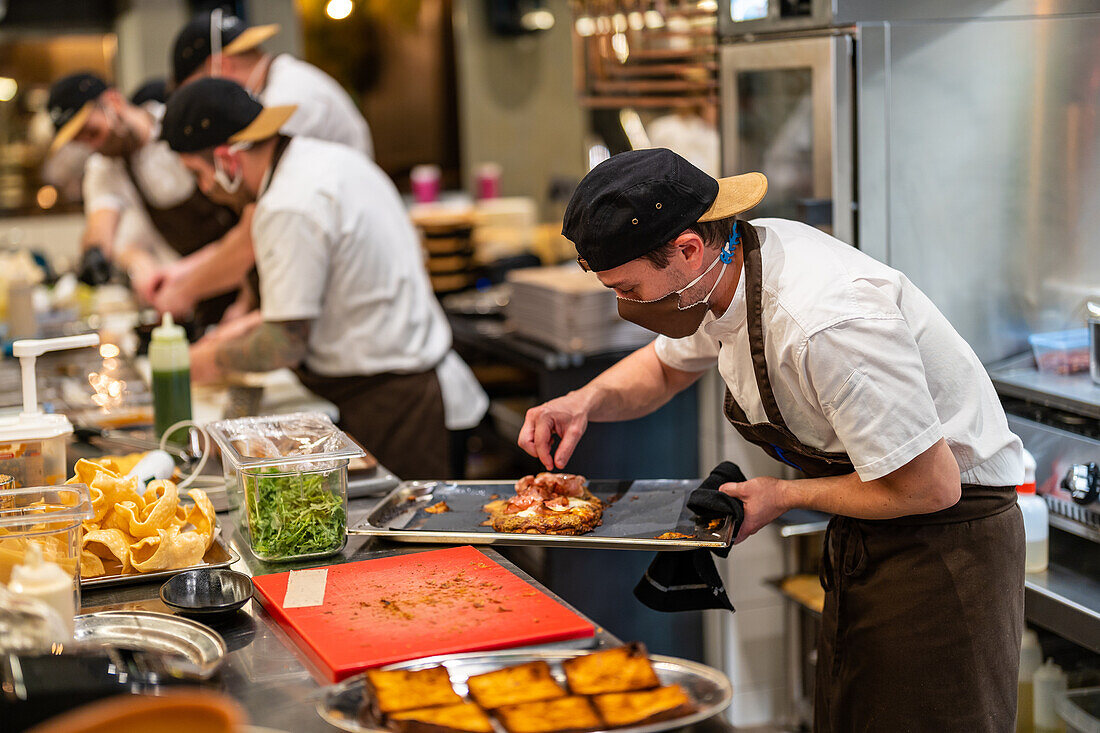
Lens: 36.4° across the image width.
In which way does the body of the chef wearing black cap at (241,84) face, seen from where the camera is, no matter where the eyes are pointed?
to the viewer's left

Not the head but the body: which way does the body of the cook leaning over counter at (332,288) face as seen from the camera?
to the viewer's left

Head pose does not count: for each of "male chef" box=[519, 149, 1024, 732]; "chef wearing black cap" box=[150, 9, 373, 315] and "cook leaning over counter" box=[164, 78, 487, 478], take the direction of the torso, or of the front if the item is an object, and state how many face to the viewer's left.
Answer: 3

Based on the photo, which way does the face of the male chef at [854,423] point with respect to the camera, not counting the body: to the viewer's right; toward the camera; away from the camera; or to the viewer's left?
to the viewer's left

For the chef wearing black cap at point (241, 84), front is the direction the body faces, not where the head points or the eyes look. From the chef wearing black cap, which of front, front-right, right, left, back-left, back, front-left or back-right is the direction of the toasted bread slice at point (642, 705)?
left

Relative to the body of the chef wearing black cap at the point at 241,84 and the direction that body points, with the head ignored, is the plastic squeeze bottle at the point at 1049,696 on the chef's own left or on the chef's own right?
on the chef's own left

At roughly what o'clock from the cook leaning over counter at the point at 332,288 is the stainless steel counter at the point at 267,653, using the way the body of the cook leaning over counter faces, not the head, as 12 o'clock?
The stainless steel counter is roughly at 9 o'clock from the cook leaning over counter.

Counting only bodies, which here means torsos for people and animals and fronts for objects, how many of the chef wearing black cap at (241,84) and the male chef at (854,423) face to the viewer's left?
2

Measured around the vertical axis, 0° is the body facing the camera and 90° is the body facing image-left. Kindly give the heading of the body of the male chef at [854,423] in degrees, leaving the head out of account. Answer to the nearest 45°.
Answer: approximately 90°

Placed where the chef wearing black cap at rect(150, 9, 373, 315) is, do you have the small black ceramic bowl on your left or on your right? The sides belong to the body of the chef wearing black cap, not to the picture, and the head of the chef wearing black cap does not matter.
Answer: on your left
